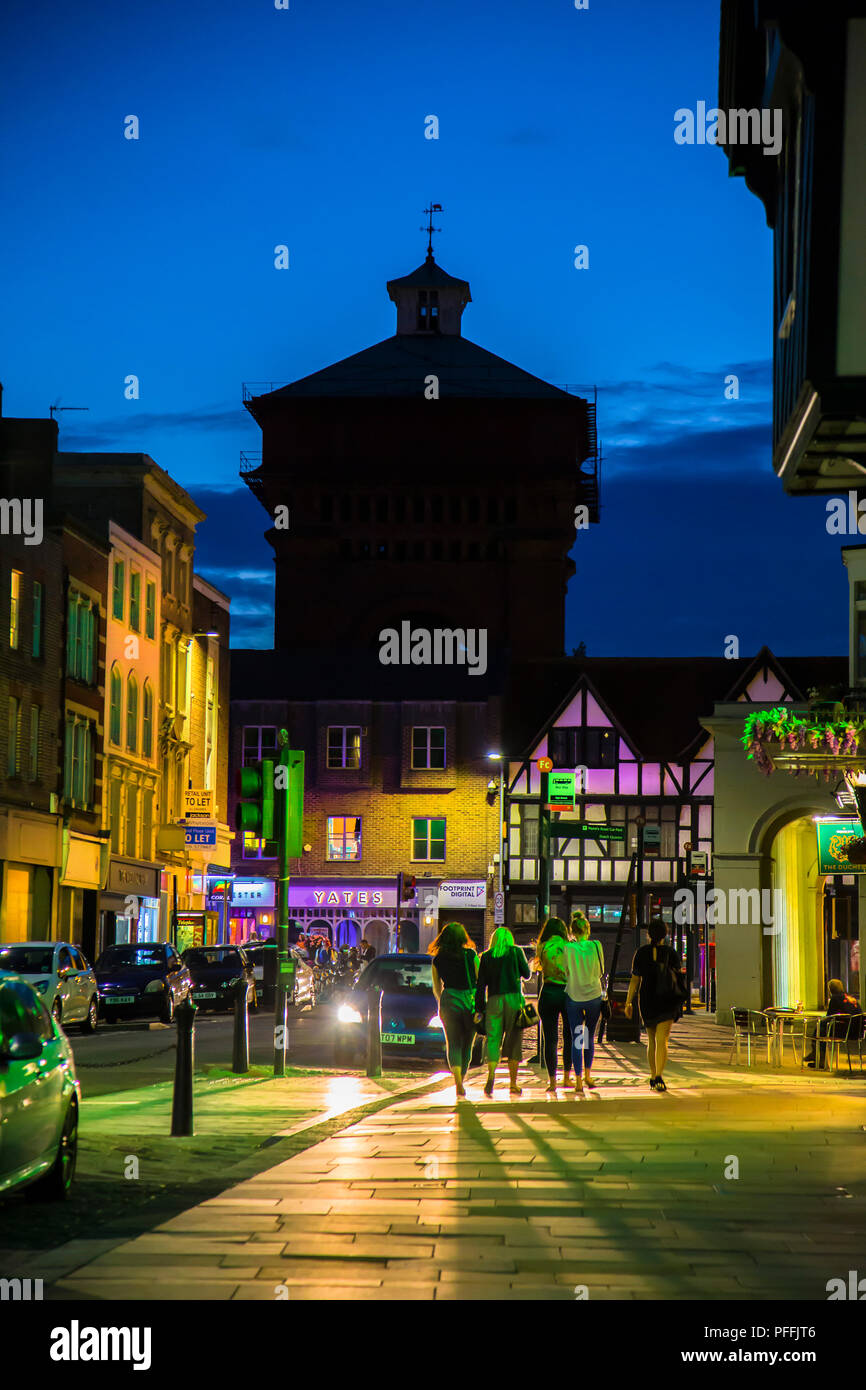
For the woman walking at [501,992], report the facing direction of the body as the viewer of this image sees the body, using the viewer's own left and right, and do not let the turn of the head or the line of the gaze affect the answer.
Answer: facing away from the viewer

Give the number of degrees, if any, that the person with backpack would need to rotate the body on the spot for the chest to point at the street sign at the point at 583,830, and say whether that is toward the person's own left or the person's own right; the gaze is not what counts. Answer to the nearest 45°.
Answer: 0° — they already face it

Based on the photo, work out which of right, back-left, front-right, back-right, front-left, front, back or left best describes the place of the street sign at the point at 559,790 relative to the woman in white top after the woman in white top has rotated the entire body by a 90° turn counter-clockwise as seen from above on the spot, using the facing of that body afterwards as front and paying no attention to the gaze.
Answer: right

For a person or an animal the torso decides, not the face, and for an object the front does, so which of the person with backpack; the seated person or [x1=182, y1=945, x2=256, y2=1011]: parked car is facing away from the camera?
the person with backpack

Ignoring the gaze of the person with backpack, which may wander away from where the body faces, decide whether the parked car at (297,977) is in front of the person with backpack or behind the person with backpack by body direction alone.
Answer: in front

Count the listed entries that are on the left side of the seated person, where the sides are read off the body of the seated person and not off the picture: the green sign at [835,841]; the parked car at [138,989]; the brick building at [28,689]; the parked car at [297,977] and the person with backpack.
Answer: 1

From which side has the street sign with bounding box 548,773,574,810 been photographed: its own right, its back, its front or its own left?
front

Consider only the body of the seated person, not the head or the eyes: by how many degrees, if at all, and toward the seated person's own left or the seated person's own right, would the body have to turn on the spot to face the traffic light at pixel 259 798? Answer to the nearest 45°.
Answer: approximately 45° to the seated person's own left

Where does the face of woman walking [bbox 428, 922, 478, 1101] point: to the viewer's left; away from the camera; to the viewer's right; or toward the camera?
away from the camera

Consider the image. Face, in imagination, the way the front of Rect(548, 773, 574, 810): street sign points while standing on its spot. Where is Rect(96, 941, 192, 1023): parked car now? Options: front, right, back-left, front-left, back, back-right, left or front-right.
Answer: back-right

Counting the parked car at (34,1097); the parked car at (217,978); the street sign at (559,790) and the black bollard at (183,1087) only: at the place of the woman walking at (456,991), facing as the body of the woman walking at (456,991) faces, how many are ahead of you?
2

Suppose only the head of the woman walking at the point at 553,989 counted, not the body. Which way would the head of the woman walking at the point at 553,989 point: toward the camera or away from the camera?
away from the camera

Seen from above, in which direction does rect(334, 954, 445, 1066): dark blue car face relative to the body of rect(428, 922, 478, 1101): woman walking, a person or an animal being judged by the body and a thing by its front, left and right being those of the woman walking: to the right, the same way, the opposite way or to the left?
the opposite way

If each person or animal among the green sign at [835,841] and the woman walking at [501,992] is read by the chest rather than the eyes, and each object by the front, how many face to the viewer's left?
0

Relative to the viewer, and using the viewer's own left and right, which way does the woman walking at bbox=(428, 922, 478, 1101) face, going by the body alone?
facing away from the viewer

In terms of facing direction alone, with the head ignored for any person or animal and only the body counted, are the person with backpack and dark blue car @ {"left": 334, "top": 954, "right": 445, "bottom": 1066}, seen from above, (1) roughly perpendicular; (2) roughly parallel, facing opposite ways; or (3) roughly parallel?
roughly parallel, facing opposite ways

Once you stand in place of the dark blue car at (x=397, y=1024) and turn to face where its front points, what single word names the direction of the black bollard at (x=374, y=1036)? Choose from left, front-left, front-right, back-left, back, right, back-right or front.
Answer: front

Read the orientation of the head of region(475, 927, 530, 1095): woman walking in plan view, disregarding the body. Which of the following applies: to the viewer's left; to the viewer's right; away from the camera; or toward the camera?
away from the camera

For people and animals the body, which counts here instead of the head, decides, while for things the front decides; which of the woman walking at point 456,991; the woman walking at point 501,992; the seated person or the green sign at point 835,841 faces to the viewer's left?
the seated person

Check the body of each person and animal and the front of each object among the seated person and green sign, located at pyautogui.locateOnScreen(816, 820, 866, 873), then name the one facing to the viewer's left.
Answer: the seated person

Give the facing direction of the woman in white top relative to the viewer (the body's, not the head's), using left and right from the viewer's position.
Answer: facing away from the viewer
